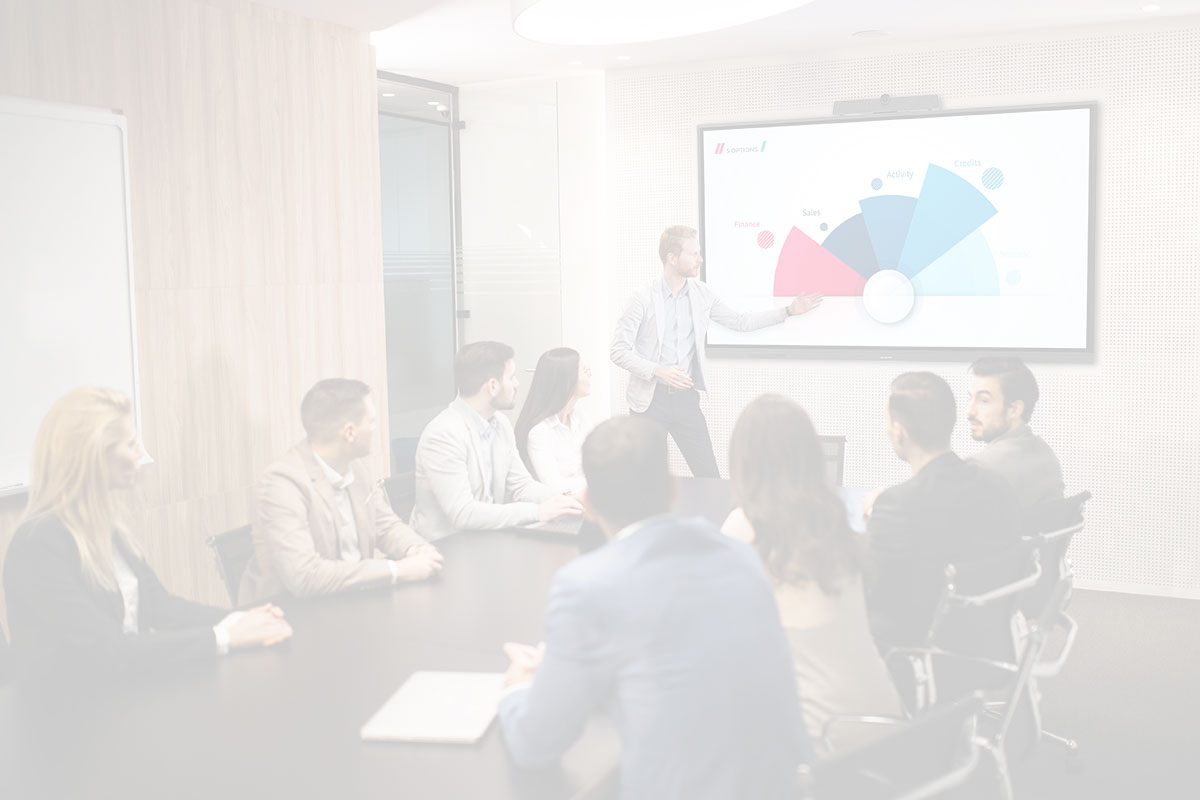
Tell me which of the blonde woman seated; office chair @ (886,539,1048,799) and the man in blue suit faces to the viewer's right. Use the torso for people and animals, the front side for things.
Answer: the blonde woman seated

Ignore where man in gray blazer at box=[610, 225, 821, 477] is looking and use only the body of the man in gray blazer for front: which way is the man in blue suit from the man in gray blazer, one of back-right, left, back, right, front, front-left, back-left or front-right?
front-right

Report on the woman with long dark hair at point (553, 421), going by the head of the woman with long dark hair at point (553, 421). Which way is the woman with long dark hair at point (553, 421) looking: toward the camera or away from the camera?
away from the camera

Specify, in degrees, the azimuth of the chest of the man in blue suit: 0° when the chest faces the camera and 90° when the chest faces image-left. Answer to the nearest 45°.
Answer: approximately 135°

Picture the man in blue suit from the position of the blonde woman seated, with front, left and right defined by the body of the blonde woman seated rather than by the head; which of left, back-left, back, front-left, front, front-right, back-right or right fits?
front-right

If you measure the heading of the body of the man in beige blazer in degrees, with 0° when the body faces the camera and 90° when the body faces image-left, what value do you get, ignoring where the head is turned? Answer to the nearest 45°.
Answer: approximately 315°

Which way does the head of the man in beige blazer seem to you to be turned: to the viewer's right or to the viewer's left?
to the viewer's right

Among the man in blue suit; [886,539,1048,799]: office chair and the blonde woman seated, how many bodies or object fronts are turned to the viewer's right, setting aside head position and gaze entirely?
1

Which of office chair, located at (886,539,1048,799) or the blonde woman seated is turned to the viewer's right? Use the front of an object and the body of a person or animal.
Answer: the blonde woman seated

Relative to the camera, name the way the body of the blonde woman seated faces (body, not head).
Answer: to the viewer's right

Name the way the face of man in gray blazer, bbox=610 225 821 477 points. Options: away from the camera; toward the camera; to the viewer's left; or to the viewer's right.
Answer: to the viewer's right

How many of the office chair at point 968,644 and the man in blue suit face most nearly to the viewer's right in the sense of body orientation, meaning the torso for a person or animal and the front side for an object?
0

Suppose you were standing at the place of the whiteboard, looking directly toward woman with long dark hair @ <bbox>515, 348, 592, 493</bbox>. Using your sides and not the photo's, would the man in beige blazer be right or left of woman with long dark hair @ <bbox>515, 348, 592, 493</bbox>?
right

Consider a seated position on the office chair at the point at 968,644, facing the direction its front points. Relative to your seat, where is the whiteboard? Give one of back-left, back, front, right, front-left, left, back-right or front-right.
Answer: front-left

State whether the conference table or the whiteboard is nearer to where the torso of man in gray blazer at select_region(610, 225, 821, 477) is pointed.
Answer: the conference table

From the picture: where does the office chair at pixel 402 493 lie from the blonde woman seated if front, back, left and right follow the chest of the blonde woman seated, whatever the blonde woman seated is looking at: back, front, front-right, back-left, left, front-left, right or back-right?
front-left
